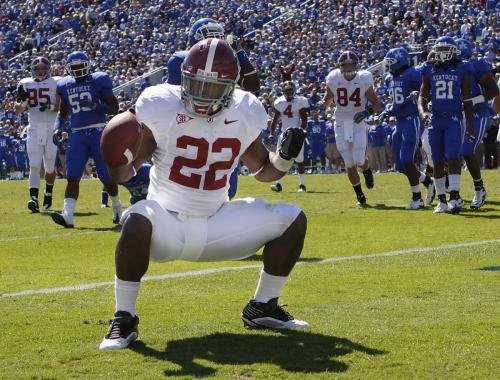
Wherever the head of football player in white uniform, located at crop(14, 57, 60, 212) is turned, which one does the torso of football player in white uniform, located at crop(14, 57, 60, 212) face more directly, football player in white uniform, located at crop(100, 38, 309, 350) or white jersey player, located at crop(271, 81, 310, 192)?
the football player in white uniform

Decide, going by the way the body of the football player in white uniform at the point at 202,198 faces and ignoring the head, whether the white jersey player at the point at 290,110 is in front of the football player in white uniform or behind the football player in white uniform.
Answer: behind

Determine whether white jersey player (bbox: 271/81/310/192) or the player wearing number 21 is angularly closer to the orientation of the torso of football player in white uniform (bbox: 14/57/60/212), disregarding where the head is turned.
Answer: the player wearing number 21

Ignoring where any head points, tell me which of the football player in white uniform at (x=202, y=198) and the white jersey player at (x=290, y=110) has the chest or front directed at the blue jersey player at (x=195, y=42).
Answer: the white jersey player

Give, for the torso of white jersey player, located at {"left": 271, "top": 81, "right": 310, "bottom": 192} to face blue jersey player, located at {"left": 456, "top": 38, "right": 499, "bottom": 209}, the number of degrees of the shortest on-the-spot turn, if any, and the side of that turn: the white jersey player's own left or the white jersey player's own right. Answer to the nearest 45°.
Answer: approximately 45° to the white jersey player's own left

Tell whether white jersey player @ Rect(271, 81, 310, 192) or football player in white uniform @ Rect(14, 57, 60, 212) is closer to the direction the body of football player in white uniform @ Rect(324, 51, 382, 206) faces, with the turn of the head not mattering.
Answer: the football player in white uniform

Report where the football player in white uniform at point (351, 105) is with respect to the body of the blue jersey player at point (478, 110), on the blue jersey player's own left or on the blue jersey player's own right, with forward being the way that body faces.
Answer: on the blue jersey player's own right
